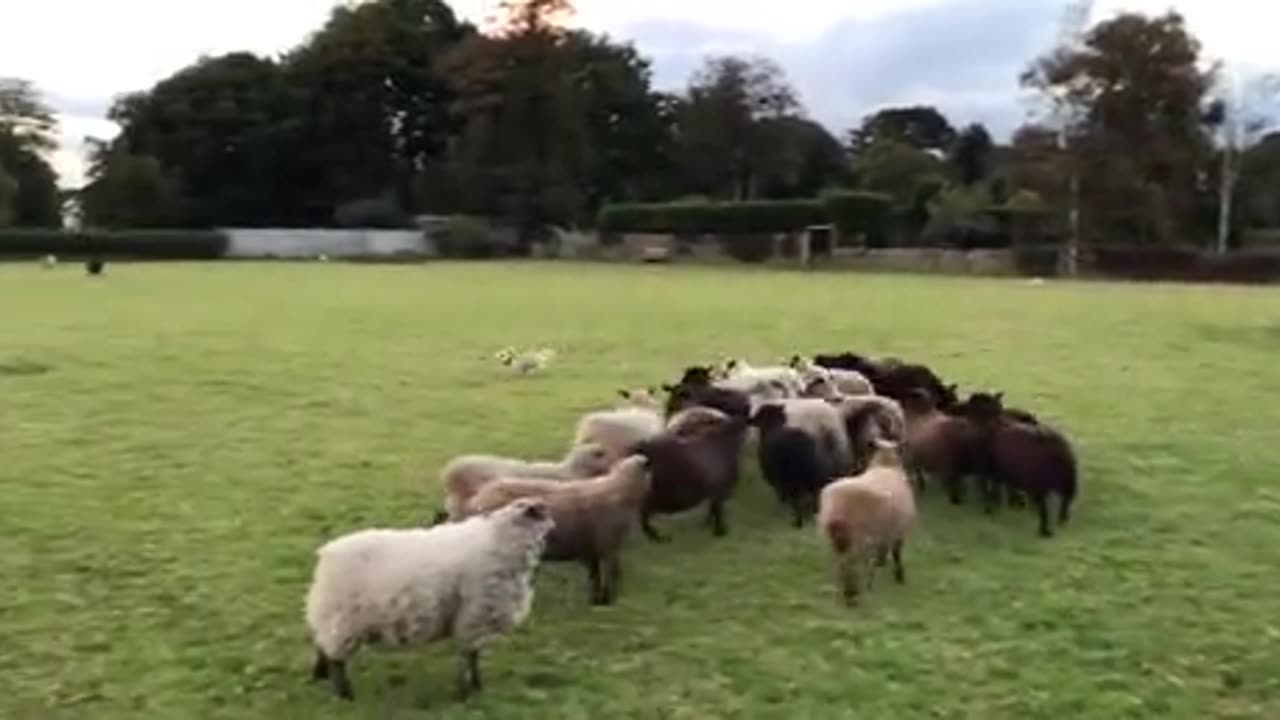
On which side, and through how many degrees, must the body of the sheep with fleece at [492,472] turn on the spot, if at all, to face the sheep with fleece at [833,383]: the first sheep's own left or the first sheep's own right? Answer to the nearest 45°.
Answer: approximately 45° to the first sheep's own left

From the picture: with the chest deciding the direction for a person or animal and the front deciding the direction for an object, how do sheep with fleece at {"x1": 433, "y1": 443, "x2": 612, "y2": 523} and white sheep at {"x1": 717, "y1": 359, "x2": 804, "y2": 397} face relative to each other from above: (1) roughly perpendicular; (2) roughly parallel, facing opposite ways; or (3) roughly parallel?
roughly parallel, facing opposite ways

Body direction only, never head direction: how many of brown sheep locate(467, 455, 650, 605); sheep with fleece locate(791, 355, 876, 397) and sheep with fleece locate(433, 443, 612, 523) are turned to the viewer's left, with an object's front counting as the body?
1

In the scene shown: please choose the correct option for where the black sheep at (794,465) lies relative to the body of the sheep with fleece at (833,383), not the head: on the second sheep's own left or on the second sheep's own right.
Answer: on the second sheep's own left

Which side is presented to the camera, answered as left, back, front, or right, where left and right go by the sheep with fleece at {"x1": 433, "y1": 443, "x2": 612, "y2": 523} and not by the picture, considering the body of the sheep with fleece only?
right

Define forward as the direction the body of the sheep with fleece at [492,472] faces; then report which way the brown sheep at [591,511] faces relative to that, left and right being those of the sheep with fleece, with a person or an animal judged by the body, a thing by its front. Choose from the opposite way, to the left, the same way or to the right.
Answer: the same way

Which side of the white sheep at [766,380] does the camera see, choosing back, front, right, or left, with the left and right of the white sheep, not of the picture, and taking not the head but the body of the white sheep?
left

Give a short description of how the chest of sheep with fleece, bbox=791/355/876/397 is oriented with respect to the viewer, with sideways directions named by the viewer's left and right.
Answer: facing to the left of the viewer

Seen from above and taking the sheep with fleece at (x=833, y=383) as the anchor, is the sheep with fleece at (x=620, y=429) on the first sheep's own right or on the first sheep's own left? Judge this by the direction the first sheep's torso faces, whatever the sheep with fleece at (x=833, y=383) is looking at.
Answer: on the first sheep's own left

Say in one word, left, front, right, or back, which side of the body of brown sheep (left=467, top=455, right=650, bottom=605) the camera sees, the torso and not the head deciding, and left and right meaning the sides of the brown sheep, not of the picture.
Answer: right

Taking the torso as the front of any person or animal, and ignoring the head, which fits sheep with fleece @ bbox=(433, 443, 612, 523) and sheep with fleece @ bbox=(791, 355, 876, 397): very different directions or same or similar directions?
very different directions

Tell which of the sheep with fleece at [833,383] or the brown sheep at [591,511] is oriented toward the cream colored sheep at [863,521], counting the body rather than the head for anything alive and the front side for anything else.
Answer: the brown sheep

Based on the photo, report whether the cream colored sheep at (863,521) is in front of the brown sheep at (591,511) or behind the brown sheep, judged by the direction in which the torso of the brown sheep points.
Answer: in front
